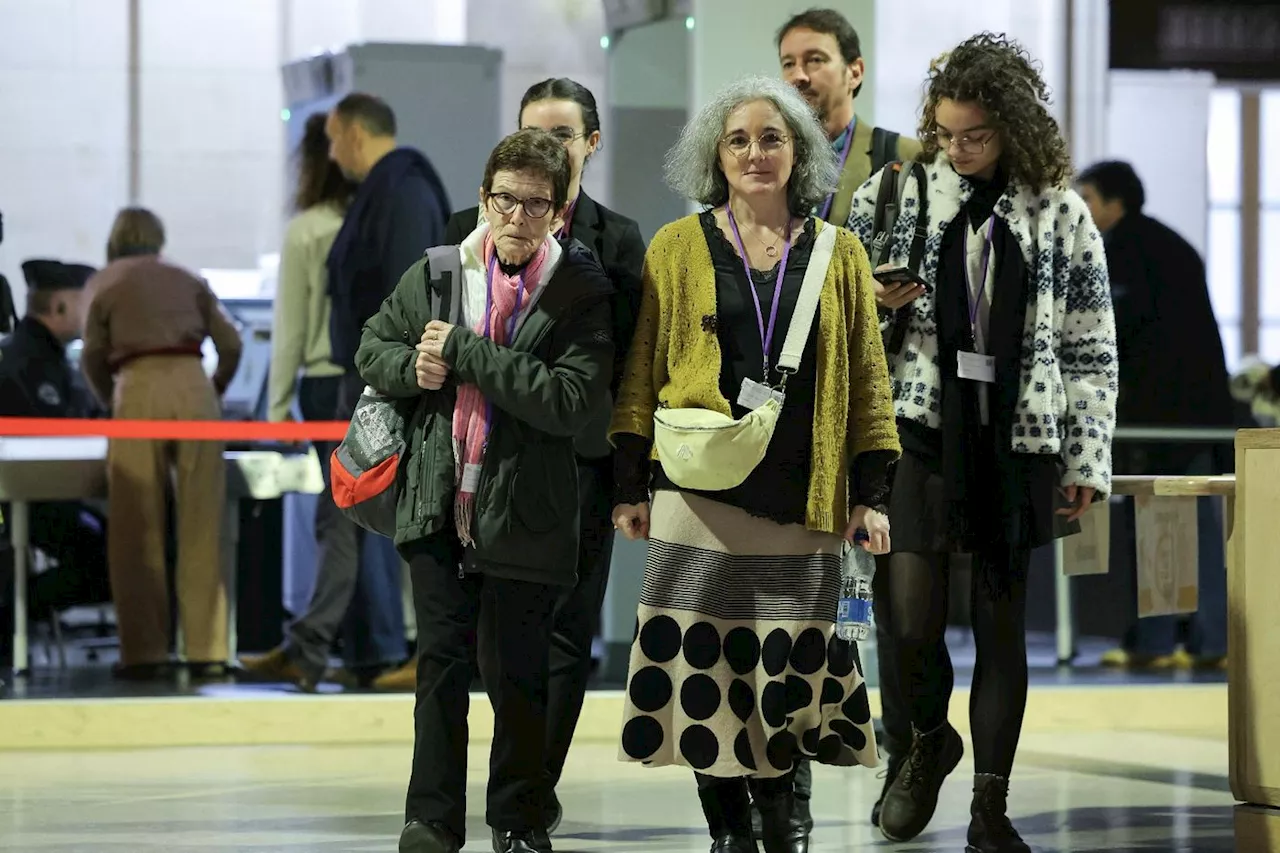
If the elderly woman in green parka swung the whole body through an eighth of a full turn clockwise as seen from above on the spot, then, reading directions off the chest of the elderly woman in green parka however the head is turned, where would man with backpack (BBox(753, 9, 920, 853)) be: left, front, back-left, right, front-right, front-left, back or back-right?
back

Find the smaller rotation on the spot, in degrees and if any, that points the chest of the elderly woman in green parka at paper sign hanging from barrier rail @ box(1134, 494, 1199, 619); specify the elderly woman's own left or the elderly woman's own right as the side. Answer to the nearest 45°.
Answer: approximately 135° to the elderly woman's own left

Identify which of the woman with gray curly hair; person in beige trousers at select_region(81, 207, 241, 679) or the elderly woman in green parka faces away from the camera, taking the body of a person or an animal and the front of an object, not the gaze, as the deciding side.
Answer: the person in beige trousers

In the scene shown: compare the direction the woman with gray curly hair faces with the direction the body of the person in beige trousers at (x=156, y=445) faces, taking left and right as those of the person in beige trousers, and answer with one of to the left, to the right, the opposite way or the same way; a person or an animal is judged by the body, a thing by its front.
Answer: the opposite way

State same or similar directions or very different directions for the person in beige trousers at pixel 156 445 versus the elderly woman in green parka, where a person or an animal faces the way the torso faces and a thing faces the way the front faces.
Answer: very different directions

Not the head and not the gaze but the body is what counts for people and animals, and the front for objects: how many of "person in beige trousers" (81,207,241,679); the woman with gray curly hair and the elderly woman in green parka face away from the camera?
1

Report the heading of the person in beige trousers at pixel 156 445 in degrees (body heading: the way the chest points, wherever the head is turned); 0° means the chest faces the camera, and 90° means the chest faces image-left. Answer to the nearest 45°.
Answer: approximately 180°

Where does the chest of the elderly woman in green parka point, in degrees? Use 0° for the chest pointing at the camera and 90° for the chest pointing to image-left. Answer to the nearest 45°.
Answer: approximately 0°

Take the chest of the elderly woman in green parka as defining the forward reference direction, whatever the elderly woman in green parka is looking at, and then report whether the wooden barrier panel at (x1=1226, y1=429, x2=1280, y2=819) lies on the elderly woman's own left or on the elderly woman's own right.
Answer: on the elderly woman's own left

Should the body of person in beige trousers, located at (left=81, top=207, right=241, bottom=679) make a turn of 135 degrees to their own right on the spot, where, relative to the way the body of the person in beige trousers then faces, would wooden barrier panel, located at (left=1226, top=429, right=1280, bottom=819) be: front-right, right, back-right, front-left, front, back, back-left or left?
front
